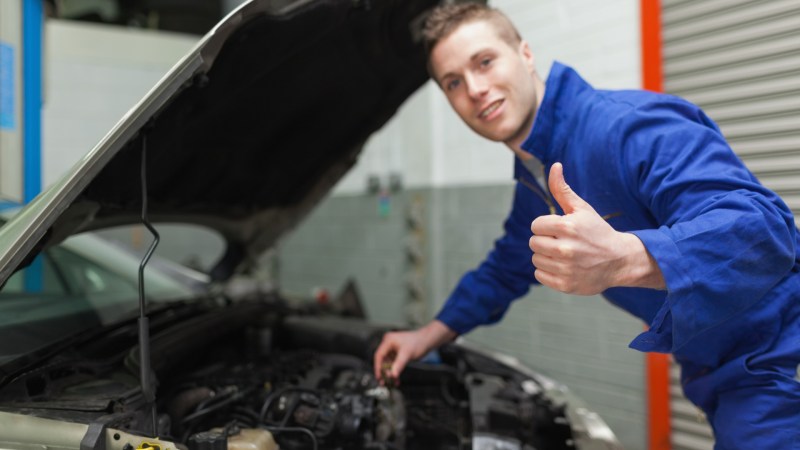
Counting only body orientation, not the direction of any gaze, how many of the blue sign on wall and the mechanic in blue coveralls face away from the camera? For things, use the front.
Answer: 0

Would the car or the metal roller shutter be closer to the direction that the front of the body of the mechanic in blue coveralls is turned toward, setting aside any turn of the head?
the car

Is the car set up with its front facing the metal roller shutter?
no

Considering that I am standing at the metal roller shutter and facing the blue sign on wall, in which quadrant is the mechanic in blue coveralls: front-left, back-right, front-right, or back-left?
front-left

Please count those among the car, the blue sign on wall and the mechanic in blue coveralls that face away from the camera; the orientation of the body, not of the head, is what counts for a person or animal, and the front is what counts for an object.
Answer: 0

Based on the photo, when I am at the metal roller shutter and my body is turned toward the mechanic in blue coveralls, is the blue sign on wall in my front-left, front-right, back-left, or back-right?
front-right

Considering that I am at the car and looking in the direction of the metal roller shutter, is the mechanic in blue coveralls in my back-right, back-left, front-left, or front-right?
front-right

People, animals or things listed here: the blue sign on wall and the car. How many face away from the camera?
0

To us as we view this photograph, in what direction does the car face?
facing the viewer and to the right of the viewer

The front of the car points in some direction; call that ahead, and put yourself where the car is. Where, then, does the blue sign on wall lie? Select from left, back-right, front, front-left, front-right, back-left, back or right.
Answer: back

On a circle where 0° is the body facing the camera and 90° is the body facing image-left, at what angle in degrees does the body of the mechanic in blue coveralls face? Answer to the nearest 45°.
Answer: approximately 45°
